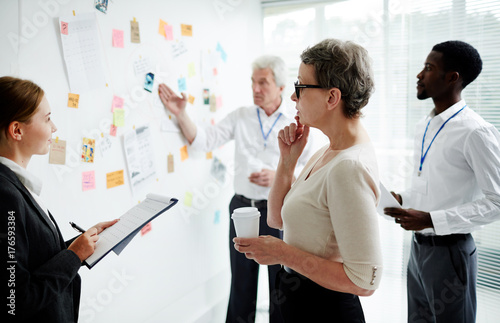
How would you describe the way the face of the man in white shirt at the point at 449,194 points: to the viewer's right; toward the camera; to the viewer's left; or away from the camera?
to the viewer's left

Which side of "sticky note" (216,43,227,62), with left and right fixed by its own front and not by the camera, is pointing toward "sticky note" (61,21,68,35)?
right

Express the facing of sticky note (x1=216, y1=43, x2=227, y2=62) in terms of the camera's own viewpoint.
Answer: facing the viewer and to the right of the viewer

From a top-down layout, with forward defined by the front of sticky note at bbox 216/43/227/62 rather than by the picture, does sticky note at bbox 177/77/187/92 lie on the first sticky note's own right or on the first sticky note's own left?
on the first sticky note's own right

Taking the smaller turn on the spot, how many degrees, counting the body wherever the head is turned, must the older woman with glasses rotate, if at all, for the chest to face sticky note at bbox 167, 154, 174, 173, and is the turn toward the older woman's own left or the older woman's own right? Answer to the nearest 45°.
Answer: approximately 45° to the older woman's own right

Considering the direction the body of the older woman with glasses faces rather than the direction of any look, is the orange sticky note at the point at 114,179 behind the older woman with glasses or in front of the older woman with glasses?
in front

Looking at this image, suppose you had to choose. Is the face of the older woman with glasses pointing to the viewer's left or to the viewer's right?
to the viewer's left

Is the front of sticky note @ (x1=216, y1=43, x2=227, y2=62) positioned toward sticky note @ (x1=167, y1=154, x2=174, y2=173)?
no

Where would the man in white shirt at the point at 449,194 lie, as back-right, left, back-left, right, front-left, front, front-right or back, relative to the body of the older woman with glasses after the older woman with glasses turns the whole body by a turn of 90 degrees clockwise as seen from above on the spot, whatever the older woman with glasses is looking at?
front-right

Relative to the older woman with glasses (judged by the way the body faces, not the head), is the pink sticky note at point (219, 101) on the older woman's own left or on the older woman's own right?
on the older woman's own right

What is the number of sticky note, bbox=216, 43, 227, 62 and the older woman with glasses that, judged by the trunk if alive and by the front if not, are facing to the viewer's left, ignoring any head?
1

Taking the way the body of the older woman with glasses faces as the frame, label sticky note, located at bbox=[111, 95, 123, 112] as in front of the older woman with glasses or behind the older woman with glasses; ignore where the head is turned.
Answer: in front

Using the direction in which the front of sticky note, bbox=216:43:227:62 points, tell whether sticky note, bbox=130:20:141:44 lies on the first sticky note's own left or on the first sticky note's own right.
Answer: on the first sticky note's own right

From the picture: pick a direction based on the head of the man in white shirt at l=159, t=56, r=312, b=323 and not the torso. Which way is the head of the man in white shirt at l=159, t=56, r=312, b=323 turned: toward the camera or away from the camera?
toward the camera

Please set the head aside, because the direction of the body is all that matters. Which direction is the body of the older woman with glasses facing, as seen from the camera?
to the viewer's left
